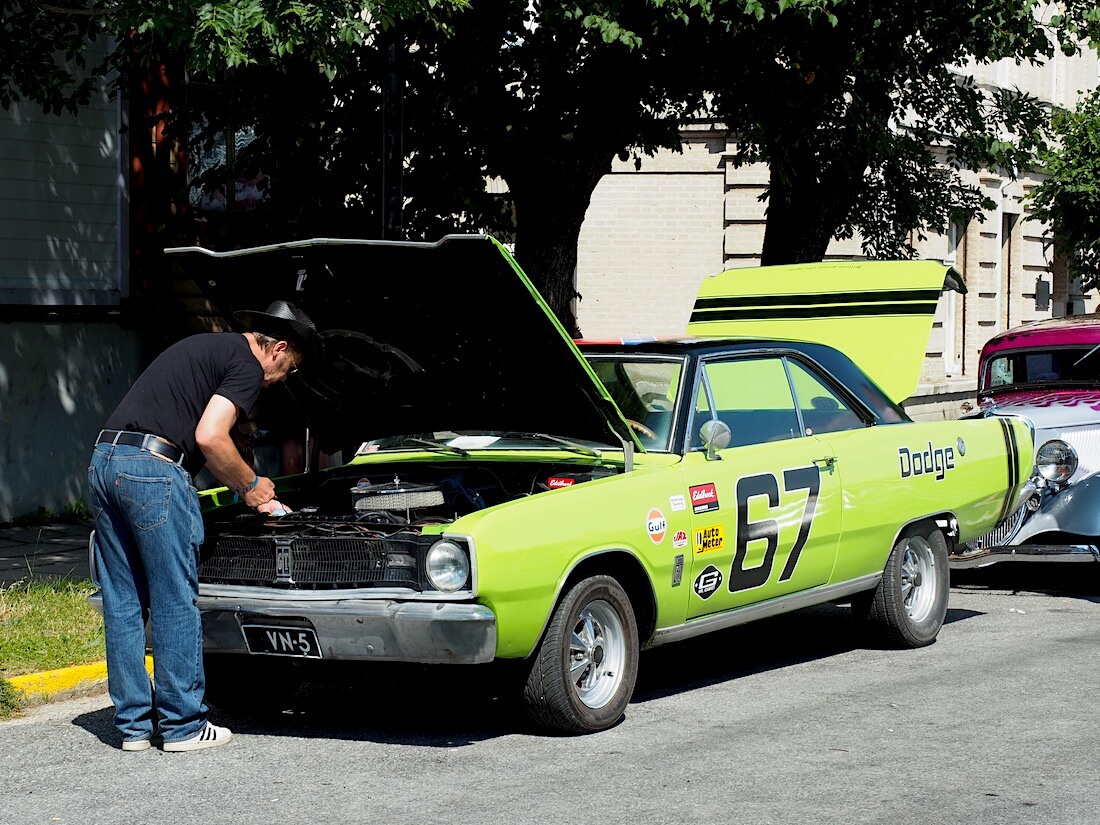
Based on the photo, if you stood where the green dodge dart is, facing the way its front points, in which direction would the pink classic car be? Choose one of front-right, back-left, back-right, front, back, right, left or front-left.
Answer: back

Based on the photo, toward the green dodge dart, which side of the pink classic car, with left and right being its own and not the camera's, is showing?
front

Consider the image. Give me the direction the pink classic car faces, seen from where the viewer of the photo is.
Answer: facing the viewer and to the left of the viewer

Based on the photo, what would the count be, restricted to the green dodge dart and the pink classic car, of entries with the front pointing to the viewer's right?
0
